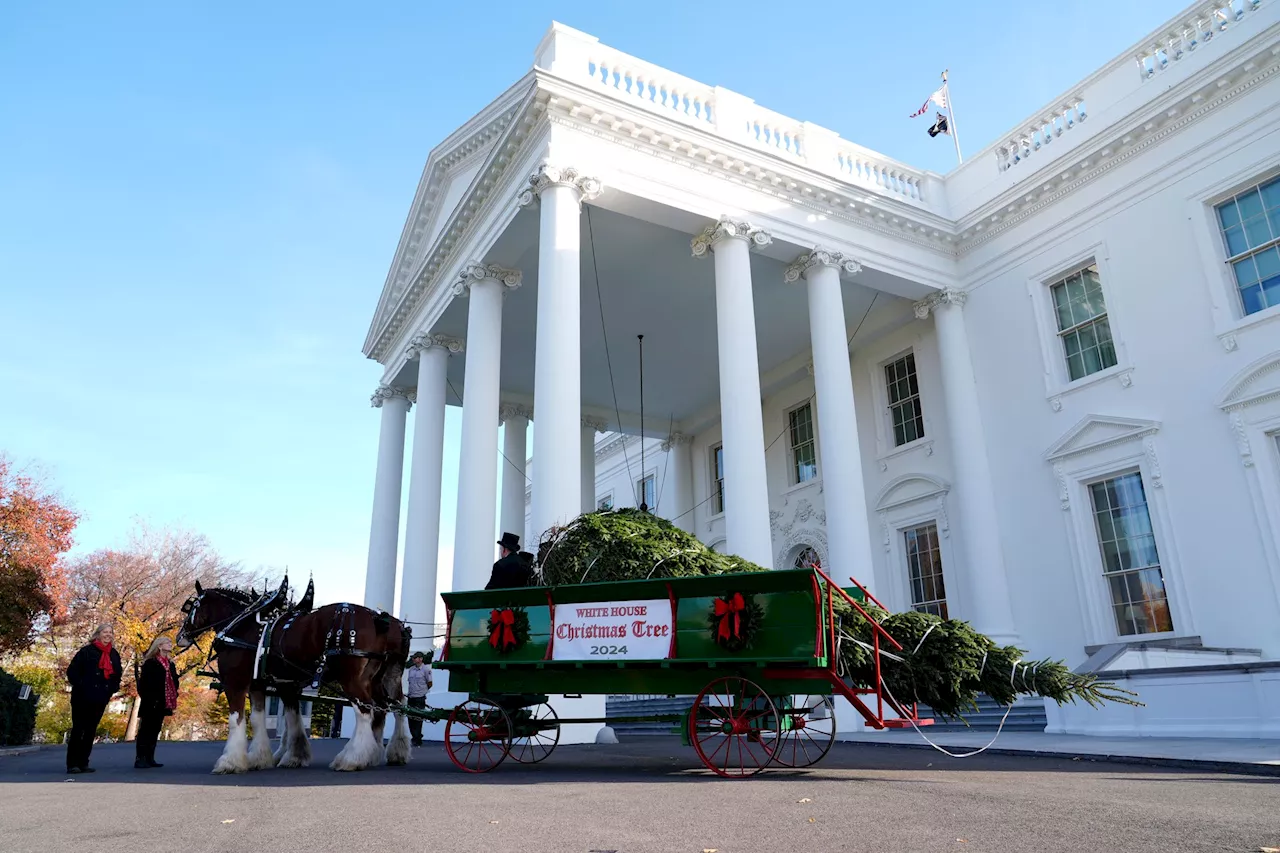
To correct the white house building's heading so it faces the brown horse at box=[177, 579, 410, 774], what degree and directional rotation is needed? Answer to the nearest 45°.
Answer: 0° — it already faces it

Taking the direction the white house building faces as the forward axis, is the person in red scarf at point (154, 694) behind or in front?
in front

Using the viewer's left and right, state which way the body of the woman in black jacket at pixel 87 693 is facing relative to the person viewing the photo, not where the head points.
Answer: facing the viewer and to the right of the viewer

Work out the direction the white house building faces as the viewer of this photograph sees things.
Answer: facing the viewer and to the left of the viewer

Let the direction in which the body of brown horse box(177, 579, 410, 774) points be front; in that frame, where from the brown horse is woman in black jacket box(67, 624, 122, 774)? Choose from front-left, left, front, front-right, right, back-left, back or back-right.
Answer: front-right

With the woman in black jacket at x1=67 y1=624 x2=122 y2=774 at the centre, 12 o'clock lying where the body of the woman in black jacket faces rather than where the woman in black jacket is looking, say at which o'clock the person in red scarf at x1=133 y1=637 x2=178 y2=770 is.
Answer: The person in red scarf is roughly at 9 o'clock from the woman in black jacket.

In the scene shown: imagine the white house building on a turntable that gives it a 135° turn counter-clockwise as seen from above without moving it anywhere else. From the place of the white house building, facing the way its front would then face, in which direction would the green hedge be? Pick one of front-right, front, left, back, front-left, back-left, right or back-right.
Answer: back

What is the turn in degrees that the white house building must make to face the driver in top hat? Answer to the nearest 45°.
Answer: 0° — it already faces them

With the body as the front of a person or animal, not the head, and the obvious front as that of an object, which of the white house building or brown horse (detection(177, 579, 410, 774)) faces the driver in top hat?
the white house building

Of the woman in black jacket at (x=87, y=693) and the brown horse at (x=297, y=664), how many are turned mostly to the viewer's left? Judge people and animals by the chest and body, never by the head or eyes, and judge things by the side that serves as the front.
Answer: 1

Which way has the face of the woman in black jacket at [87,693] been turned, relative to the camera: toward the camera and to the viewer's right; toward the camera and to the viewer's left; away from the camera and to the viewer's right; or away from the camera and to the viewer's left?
toward the camera and to the viewer's right

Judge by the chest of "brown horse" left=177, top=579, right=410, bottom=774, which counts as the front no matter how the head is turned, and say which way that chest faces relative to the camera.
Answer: to the viewer's left

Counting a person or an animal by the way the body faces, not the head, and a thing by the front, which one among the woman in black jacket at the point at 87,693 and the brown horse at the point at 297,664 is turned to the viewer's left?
the brown horse

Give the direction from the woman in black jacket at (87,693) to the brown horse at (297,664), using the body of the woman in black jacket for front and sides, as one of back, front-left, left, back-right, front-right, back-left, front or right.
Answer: front

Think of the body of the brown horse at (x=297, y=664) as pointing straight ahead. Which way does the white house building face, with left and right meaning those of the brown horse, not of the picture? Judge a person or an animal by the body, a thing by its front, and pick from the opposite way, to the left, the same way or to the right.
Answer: the same way

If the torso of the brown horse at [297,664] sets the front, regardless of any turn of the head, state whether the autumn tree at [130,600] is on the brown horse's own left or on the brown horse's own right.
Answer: on the brown horse's own right
